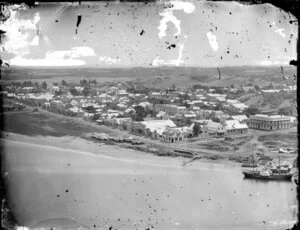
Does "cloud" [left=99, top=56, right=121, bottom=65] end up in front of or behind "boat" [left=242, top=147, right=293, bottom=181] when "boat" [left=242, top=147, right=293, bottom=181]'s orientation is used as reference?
in front

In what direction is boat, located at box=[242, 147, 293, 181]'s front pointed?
to the viewer's left

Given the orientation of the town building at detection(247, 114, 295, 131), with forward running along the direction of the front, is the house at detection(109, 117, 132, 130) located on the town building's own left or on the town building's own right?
on the town building's own right

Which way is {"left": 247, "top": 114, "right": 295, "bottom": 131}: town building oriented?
toward the camera

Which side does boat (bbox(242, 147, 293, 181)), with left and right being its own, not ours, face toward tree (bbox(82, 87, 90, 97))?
right

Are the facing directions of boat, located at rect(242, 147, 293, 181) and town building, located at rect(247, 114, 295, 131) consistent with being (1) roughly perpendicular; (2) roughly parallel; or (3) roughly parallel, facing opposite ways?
roughly perpendicular

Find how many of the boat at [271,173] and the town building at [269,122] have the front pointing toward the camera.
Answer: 1

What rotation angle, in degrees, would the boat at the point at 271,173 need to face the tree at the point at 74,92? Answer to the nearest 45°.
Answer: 0° — it already faces it
